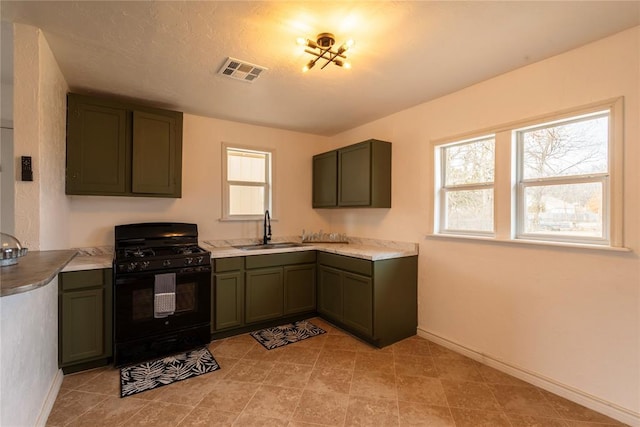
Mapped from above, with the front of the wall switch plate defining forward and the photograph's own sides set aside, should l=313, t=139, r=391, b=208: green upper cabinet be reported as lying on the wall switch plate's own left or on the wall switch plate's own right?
on the wall switch plate's own left

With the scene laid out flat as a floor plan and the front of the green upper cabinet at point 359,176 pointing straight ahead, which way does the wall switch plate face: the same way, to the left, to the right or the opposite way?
to the left

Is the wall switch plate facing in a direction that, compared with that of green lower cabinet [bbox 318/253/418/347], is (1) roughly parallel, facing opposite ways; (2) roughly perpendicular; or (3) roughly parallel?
roughly perpendicular

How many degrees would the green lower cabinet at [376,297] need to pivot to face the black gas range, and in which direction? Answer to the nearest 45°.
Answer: approximately 45° to its right

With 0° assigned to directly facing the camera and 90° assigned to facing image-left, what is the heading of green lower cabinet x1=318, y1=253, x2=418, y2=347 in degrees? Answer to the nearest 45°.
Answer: approximately 45°
